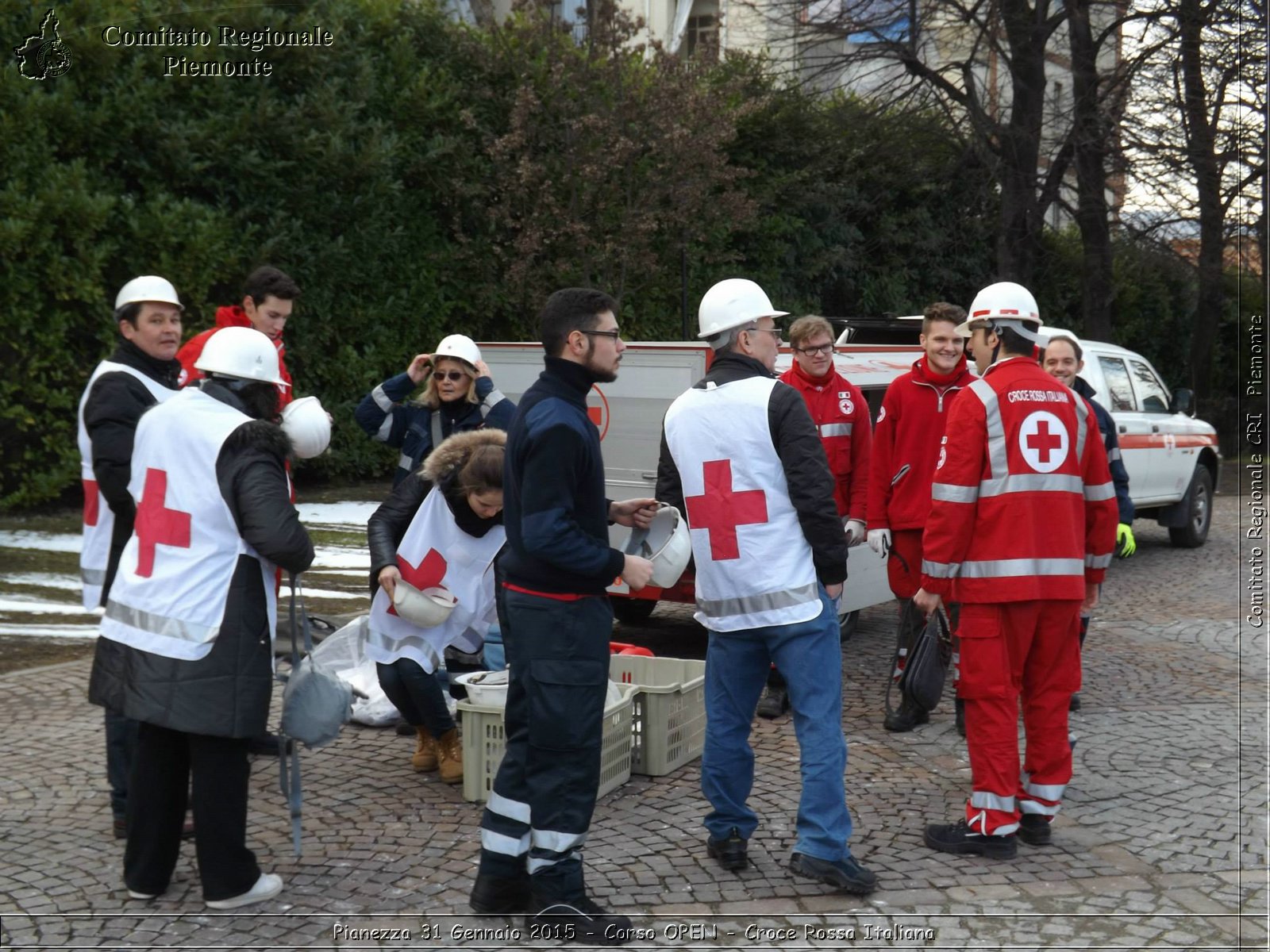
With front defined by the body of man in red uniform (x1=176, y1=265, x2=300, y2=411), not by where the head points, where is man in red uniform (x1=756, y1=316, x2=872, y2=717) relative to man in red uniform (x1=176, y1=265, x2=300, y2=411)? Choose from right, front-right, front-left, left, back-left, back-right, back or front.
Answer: front-left

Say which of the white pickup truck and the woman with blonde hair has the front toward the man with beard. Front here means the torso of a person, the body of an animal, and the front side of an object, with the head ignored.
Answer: the woman with blonde hair

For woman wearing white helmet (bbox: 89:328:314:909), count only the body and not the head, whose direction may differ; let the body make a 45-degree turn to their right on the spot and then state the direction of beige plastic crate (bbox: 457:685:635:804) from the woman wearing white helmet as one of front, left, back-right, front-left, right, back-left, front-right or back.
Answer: front-left

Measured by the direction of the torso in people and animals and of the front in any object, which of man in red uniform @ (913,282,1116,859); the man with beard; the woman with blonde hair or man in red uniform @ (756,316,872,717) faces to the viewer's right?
the man with beard

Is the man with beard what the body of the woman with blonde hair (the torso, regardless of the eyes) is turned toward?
yes

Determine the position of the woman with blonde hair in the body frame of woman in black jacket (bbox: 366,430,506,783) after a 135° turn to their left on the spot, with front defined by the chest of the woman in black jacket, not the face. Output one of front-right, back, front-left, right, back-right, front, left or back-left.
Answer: front

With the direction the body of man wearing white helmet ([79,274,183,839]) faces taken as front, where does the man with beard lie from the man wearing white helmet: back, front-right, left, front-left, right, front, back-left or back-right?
front-right

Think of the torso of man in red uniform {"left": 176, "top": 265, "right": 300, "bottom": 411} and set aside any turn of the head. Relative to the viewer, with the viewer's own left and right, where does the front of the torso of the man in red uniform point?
facing the viewer and to the right of the viewer

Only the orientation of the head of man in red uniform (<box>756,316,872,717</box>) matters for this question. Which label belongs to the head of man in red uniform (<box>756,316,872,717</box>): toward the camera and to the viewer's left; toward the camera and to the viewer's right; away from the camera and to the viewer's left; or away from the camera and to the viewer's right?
toward the camera and to the viewer's left

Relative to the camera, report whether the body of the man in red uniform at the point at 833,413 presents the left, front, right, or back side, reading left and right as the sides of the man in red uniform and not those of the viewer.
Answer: front

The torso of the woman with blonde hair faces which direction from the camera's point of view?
toward the camera

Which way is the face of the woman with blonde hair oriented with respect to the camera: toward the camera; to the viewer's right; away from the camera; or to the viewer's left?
toward the camera

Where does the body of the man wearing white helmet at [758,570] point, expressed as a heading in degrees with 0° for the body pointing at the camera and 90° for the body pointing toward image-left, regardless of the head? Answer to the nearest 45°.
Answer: approximately 225°
